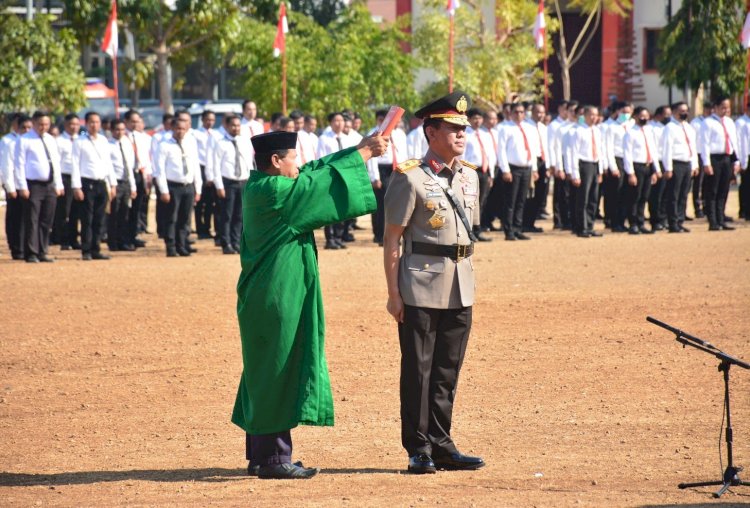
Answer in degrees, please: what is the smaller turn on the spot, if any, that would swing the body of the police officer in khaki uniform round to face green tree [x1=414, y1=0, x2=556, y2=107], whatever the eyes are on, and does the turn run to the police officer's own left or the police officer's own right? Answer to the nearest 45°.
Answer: approximately 135° to the police officer's own left

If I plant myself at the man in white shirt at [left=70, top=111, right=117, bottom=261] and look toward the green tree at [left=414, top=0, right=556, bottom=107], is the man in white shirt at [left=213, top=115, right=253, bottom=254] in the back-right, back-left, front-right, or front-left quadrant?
front-right

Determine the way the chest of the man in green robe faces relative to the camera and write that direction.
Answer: to the viewer's right

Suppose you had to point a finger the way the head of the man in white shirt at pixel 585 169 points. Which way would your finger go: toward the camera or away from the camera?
toward the camera

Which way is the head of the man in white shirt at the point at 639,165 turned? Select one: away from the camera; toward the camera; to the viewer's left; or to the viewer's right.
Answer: toward the camera

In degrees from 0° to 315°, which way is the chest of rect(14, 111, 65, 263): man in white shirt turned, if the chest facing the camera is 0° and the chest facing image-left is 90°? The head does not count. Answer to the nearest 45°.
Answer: approximately 315°

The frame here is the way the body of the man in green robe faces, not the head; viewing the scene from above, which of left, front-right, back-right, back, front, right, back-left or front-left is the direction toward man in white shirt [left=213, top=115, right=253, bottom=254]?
left

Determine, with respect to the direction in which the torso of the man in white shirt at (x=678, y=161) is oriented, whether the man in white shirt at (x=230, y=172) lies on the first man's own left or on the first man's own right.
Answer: on the first man's own right

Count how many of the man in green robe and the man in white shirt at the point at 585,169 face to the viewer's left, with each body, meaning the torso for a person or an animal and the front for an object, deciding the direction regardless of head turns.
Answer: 0

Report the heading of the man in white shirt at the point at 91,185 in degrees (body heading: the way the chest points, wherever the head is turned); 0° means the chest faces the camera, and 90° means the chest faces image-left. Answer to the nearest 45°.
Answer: approximately 315°

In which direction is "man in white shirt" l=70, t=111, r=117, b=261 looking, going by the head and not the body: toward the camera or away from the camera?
toward the camera

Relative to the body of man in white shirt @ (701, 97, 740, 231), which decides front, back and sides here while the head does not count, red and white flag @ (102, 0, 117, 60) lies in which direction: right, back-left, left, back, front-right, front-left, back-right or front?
back-right

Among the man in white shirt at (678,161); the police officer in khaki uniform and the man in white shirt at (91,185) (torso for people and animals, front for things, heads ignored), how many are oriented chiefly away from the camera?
0

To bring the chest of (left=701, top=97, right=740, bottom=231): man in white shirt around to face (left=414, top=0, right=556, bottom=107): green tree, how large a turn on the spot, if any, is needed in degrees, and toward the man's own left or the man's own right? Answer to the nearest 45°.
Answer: approximately 180°
